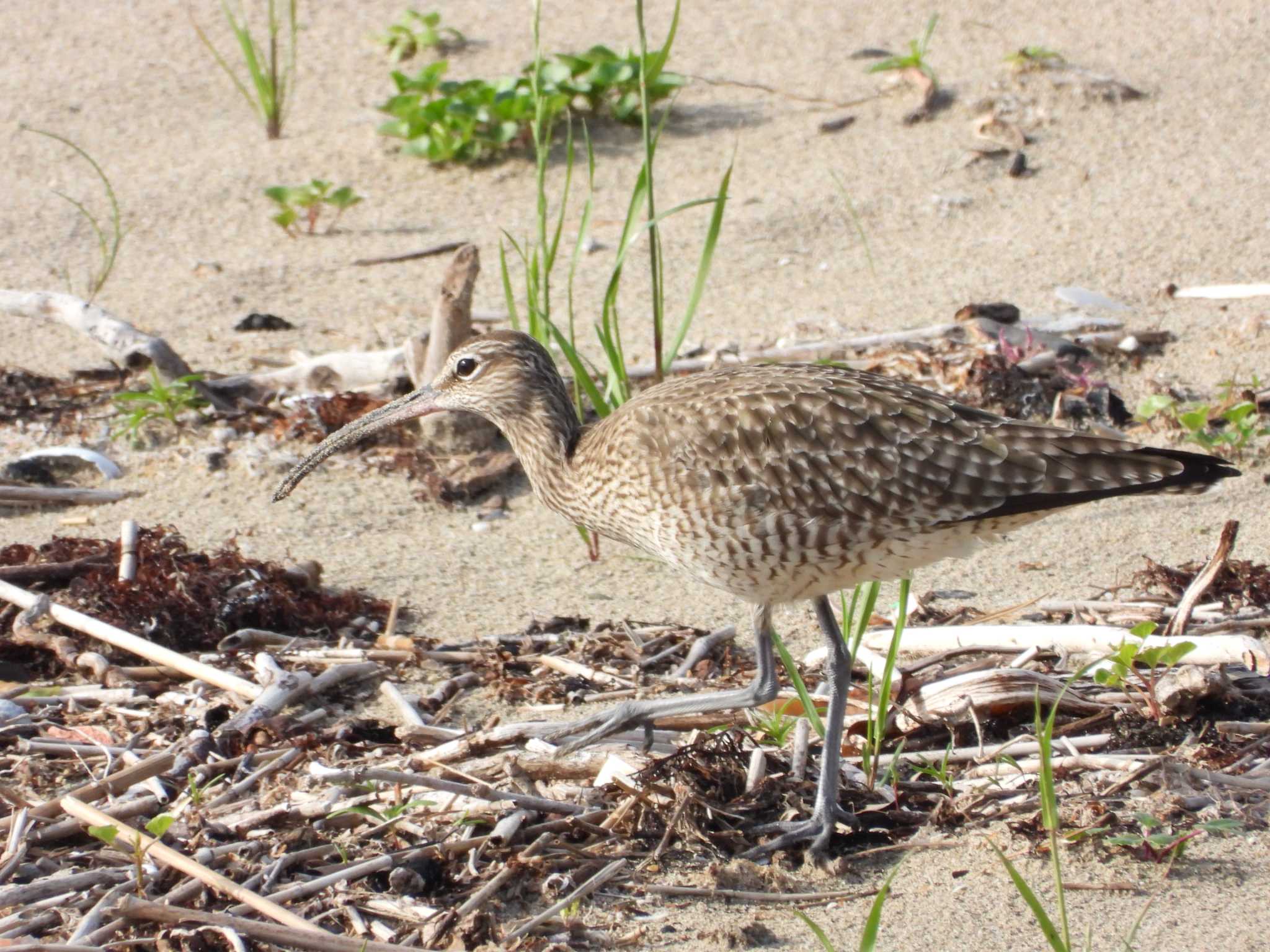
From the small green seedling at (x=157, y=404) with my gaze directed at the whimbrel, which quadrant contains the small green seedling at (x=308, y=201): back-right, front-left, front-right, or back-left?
back-left

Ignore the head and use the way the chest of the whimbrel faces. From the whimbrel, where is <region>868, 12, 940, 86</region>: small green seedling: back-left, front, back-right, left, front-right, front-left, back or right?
right

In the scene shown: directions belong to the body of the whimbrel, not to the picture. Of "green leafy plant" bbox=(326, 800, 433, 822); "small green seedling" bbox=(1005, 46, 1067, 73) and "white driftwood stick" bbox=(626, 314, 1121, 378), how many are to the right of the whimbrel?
2

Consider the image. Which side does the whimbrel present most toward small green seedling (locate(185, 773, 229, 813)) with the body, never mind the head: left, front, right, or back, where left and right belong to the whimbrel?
front

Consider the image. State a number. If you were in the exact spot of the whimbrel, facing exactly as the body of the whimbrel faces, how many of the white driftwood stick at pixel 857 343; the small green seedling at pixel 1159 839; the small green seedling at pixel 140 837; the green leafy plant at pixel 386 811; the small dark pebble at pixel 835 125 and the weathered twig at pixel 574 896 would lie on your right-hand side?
2

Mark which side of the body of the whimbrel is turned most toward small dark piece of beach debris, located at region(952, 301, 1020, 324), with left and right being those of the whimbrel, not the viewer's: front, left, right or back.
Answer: right

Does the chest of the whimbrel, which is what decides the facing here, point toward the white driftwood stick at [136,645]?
yes

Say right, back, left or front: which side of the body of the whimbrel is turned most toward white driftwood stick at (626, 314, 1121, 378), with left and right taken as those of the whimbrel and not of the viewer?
right

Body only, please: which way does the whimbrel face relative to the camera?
to the viewer's left

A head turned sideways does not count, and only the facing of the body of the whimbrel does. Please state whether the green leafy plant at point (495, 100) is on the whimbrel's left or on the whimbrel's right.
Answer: on the whimbrel's right

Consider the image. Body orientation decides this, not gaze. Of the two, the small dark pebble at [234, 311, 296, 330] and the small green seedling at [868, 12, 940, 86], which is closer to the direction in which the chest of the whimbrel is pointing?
the small dark pebble

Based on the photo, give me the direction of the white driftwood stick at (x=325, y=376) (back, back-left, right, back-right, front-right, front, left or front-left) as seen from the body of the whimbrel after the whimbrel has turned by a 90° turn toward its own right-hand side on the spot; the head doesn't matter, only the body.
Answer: front-left

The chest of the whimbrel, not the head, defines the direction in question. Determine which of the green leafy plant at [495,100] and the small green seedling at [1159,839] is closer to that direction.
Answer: the green leafy plant
